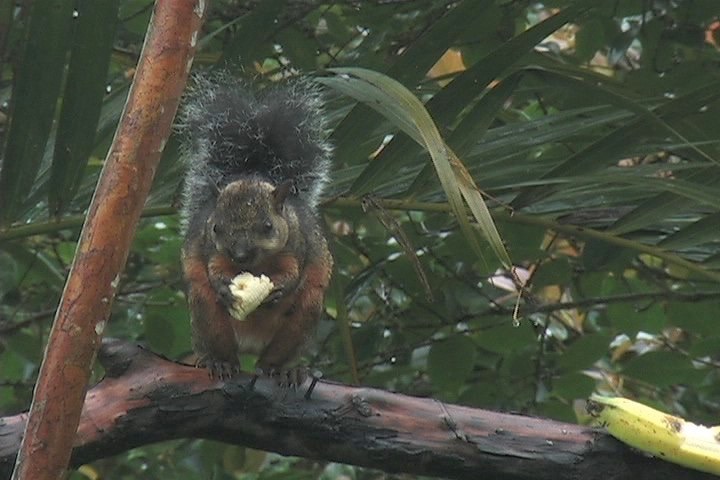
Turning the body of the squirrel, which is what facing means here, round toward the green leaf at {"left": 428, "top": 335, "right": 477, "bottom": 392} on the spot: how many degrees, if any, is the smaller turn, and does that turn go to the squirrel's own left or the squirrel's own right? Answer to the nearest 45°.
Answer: approximately 135° to the squirrel's own left

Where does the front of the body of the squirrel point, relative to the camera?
toward the camera

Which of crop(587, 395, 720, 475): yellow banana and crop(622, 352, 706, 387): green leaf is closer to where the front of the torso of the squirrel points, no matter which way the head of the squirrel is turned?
the yellow banana

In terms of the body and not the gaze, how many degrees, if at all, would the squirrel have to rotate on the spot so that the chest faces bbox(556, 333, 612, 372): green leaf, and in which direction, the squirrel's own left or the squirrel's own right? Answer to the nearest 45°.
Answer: approximately 135° to the squirrel's own left

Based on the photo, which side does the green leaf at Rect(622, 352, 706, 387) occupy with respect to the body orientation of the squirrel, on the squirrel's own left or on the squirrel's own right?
on the squirrel's own left

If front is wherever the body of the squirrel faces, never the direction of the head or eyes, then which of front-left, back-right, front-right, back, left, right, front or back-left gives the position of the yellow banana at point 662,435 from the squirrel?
front-left

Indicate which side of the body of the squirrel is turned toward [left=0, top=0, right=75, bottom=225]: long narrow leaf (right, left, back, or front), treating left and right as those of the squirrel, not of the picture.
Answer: right

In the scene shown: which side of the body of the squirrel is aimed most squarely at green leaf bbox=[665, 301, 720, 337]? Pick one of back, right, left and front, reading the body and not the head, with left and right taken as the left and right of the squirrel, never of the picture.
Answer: left
